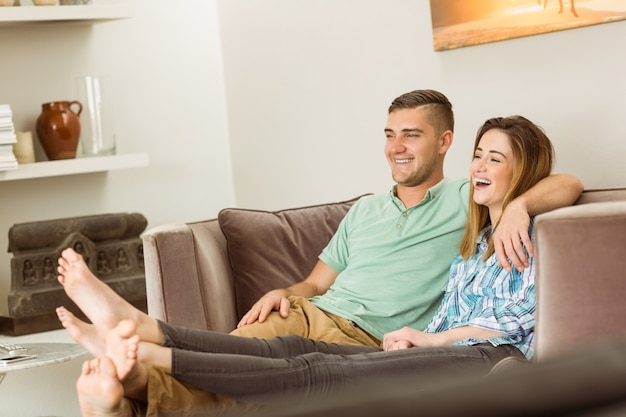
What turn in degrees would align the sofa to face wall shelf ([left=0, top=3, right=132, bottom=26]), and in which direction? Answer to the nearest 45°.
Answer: approximately 90° to its right

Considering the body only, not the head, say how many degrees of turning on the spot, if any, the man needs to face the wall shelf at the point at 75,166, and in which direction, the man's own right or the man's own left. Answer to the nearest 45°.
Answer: approximately 90° to the man's own right

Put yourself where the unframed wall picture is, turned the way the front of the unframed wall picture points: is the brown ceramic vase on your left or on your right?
on your right

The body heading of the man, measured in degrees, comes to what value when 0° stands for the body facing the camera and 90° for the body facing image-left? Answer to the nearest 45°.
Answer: approximately 45°

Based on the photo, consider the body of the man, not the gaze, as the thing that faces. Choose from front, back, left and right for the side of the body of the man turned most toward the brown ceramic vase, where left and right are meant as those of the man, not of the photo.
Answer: right

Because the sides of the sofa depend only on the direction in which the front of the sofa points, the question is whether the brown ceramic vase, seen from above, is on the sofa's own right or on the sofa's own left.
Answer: on the sofa's own right

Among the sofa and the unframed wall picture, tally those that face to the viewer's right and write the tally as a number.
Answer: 0

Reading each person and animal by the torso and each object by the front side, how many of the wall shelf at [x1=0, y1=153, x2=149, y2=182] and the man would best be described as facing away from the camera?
0

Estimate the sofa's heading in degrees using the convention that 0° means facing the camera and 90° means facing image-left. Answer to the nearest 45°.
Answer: approximately 45°

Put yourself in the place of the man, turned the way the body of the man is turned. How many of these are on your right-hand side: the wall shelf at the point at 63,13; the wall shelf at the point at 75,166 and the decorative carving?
3

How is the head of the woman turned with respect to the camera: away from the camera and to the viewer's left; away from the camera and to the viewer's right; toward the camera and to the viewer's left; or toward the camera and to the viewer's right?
toward the camera and to the viewer's left
